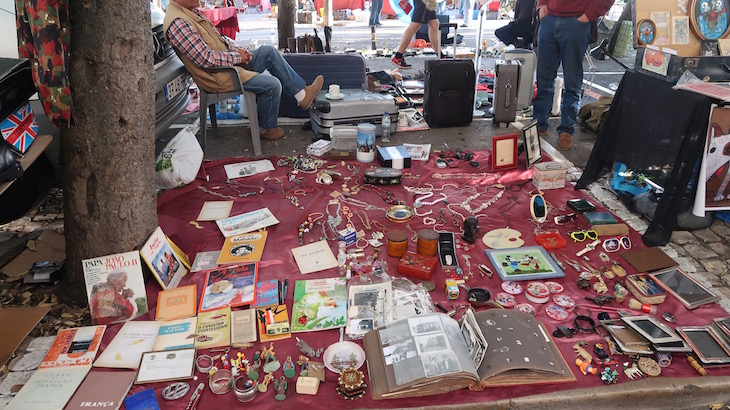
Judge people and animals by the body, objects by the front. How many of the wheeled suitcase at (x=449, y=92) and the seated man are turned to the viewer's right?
1

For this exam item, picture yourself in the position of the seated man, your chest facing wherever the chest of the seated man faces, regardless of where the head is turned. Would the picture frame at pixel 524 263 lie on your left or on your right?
on your right

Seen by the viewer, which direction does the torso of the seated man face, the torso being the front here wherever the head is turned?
to the viewer's right

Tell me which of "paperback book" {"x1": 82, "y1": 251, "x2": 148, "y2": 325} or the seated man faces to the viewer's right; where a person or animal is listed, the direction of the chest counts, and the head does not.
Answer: the seated man

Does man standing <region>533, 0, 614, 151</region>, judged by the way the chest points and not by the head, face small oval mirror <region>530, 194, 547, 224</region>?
yes

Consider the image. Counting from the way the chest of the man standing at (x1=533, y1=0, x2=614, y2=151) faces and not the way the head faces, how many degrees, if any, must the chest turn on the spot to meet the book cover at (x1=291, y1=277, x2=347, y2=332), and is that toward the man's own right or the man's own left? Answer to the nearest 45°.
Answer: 0° — they already face it

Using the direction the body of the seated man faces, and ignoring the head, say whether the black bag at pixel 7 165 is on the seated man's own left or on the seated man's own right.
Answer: on the seated man's own right

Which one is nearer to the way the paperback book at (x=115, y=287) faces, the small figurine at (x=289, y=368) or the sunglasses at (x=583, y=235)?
the small figurine

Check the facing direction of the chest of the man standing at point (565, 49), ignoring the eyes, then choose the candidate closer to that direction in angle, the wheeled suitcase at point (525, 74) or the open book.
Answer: the open book

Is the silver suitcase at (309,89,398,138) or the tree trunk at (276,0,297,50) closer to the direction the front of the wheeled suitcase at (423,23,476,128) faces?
the silver suitcase

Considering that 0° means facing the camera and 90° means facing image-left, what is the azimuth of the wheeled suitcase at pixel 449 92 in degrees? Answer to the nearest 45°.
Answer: approximately 0°
